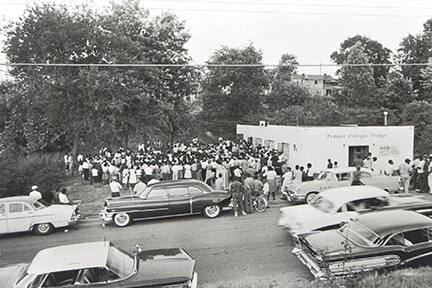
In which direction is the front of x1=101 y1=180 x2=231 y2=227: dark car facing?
to the viewer's left

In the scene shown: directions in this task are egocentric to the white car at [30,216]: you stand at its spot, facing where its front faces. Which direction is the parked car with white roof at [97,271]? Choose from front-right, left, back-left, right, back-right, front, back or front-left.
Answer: left

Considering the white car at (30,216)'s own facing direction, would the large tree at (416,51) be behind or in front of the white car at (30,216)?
behind

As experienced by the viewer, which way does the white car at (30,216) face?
facing to the left of the viewer

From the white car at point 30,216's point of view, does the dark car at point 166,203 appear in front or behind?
behind

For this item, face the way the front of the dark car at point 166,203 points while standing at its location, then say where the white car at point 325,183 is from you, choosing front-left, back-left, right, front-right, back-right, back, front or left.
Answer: back

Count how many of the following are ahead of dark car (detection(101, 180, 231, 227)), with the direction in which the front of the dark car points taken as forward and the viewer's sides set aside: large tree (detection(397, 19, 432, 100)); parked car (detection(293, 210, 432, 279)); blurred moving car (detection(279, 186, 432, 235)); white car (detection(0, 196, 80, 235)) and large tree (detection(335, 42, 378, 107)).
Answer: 1

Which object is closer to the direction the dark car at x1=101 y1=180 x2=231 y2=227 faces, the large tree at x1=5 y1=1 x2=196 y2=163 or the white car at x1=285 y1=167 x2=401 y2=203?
the large tree

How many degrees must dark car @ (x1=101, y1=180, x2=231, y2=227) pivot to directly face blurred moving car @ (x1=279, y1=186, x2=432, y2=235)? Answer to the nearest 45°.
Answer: approximately 135° to its left

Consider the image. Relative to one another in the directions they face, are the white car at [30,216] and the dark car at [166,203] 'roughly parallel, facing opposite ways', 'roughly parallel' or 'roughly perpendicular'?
roughly parallel

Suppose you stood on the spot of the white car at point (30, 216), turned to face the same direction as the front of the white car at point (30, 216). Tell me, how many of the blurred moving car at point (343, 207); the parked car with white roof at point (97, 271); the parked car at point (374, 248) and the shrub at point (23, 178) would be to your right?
1
